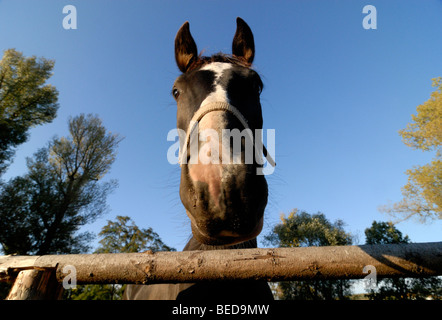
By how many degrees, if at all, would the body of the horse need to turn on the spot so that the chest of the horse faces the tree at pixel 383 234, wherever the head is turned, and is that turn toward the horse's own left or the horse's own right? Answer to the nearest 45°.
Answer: approximately 135° to the horse's own left

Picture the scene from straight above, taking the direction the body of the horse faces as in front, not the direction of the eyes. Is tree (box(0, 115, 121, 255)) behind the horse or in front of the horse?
behind

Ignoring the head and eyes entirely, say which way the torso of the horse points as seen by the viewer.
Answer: toward the camera

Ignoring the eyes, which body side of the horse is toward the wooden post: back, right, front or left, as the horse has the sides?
right
